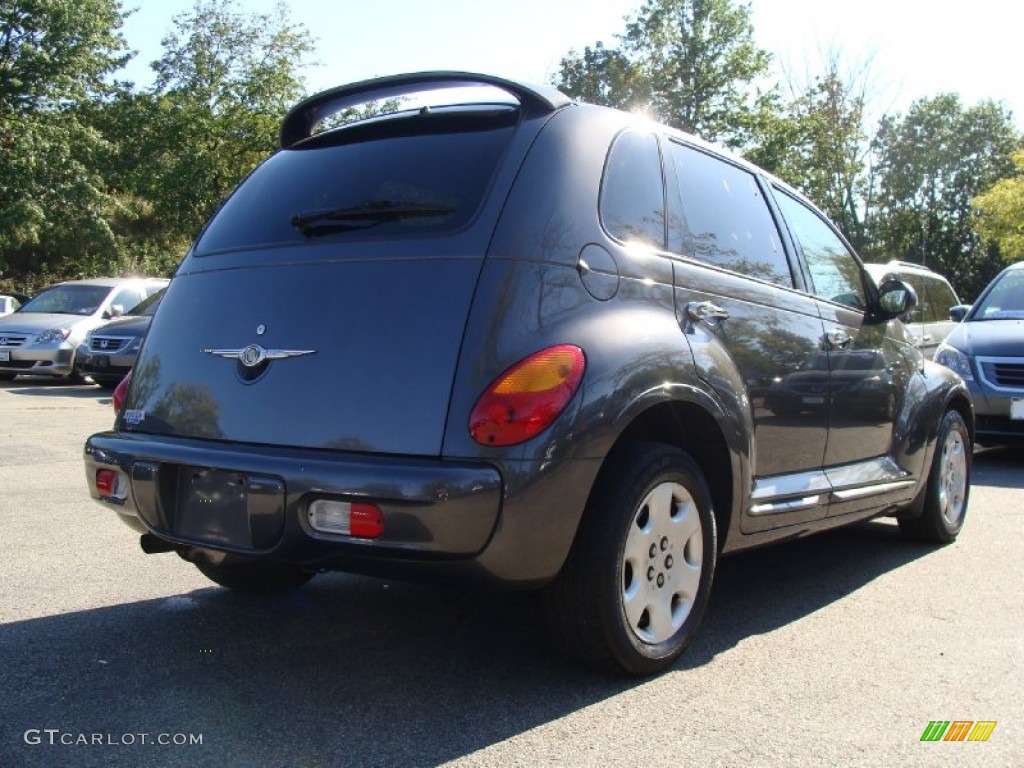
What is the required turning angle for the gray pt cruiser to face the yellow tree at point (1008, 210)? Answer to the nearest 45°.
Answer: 0° — it already faces it

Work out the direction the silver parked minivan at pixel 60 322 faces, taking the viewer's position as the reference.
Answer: facing the viewer and to the left of the viewer

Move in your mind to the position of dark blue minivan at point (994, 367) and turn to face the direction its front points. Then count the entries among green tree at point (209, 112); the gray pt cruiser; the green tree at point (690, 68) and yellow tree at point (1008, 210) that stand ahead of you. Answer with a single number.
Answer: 1

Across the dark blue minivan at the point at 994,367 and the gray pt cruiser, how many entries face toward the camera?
1

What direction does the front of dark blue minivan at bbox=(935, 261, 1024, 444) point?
toward the camera

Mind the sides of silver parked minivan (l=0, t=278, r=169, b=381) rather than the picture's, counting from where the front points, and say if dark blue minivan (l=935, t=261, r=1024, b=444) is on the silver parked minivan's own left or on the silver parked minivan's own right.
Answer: on the silver parked minivan's own left

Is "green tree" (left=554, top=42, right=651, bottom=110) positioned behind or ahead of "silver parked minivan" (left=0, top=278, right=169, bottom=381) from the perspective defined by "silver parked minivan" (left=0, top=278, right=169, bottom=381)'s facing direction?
behind

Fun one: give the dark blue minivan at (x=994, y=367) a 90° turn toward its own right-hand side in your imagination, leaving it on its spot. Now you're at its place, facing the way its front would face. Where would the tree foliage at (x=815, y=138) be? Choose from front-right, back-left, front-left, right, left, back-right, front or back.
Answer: right

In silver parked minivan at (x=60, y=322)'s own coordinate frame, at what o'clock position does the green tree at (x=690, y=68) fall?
The green tree is roughly at 6 o'clock from the silver parked minivan.

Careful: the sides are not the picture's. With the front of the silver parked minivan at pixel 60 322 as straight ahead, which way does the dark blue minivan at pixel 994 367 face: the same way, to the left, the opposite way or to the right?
the same way

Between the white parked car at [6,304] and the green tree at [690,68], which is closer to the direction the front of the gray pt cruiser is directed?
the green tree

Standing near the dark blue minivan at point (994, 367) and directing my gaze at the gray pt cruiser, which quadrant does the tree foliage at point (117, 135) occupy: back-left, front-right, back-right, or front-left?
back-right

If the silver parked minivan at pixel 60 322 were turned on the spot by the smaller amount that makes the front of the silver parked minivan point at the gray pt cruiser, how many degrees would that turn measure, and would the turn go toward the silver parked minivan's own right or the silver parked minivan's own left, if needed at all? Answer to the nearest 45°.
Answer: approximately 45° to the silver parked minivan's own left

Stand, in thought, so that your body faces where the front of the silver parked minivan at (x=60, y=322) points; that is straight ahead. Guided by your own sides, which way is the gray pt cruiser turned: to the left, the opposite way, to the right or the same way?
the opposite way

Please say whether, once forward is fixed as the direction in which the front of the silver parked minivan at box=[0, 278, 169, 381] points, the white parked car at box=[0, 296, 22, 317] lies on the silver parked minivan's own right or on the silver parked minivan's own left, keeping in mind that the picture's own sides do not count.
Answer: on the silver parked minivan's own right

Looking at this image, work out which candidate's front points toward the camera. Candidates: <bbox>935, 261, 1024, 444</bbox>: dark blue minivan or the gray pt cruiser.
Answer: the dark blue minivan
